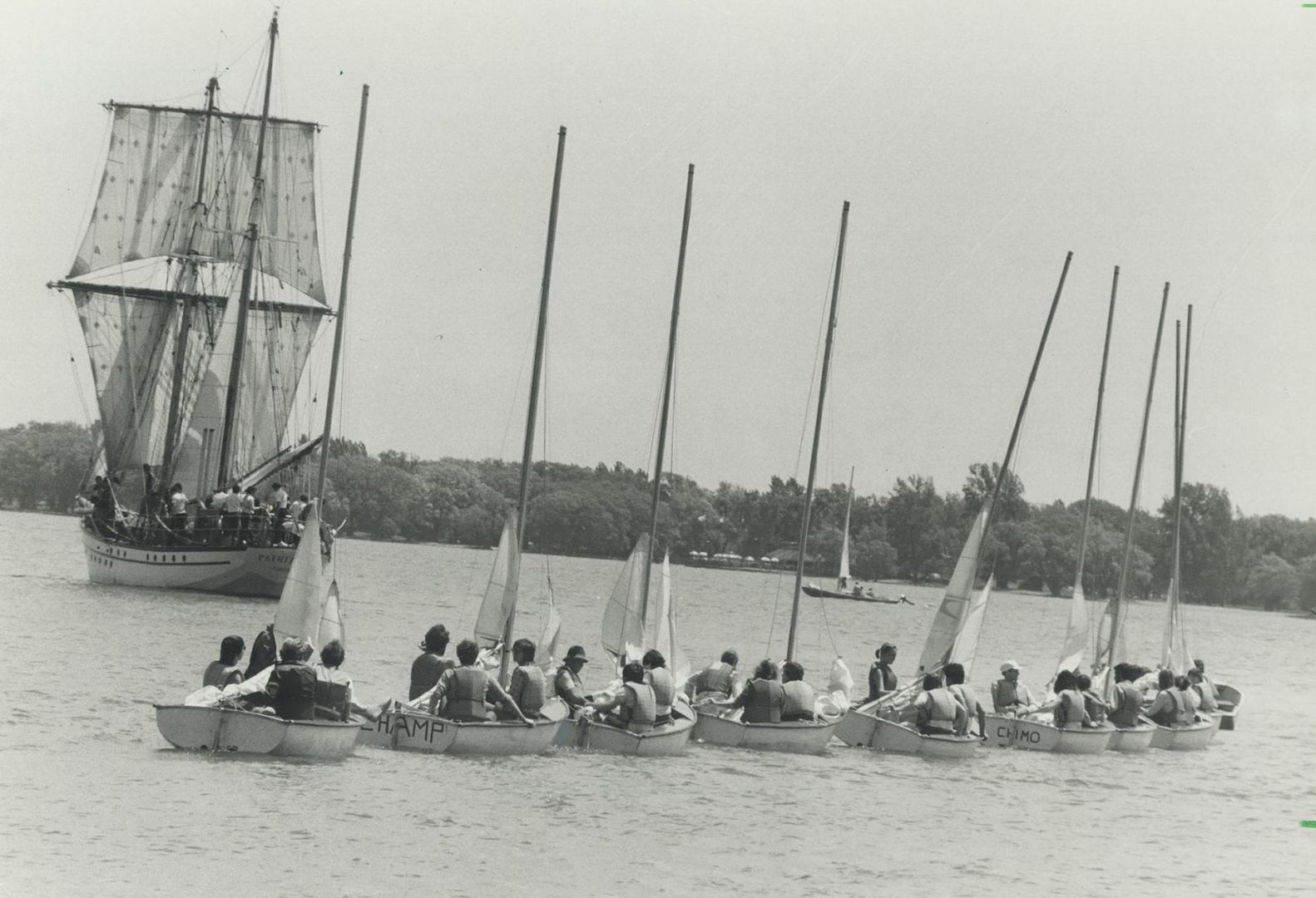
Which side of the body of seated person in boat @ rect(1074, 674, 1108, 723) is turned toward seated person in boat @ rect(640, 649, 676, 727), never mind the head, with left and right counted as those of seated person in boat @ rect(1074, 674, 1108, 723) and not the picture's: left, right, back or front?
left

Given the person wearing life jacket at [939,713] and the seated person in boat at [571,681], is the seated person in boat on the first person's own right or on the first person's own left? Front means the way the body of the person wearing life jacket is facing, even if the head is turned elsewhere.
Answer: on the first person's own left

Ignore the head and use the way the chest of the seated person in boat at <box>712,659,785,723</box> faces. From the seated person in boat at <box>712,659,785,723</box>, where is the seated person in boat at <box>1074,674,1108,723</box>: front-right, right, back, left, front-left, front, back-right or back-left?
front-right

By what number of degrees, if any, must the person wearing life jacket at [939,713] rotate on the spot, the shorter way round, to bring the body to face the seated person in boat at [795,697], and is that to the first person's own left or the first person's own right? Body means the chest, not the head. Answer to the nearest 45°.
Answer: approximately 90° to the first person's own left

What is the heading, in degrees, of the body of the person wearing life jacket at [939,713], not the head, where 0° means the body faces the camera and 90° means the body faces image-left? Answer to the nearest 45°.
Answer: approximately 180°

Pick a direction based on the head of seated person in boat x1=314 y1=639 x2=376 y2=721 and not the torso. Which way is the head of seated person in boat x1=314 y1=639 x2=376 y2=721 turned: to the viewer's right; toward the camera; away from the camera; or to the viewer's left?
away from the camera

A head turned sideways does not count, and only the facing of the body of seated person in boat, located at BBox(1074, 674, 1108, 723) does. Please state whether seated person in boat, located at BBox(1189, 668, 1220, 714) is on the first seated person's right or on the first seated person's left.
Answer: on the first seated person's right

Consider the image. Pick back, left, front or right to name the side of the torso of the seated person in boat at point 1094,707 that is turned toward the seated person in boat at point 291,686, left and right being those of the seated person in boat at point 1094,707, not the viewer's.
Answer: left

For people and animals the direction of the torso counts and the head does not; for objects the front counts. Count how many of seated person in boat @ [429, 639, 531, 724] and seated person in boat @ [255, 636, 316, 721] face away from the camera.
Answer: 2

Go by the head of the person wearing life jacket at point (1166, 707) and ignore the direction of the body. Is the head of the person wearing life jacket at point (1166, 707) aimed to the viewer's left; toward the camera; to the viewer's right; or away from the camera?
away from the camera

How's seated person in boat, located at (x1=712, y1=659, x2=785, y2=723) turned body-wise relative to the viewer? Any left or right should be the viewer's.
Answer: facing away from the viewer

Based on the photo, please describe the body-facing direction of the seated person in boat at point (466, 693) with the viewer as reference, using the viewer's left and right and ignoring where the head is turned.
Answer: facing away from the viewer

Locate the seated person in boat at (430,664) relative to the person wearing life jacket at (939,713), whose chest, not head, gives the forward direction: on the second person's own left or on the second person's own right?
on the second person's own left
